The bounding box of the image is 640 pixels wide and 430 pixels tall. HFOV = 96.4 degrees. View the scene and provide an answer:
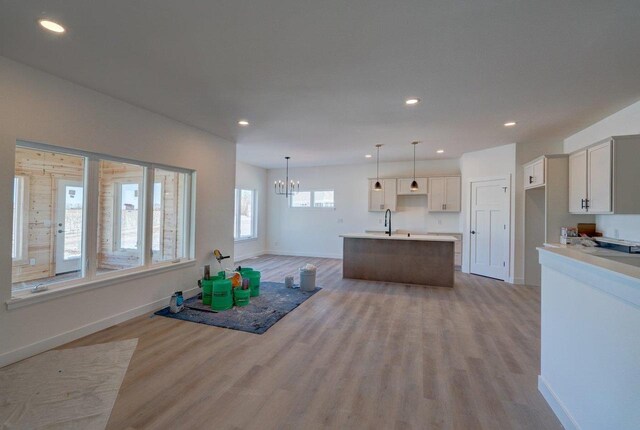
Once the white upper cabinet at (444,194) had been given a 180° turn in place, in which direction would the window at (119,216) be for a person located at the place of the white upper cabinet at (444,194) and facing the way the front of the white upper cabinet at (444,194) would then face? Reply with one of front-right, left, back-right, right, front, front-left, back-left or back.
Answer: back-left

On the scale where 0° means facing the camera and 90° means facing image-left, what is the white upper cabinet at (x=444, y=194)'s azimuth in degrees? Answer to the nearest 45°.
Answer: approximately 0°

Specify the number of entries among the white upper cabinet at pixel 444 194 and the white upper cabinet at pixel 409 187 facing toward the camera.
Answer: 2

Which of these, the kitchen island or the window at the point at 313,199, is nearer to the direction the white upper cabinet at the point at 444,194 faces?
the kitchen island

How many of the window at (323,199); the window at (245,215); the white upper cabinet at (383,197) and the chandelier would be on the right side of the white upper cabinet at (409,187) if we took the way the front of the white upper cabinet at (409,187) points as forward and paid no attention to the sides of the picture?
4

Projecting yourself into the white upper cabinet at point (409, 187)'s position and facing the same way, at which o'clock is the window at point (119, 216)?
The window is roughly at 1 o'clock from the white upper cabinet.

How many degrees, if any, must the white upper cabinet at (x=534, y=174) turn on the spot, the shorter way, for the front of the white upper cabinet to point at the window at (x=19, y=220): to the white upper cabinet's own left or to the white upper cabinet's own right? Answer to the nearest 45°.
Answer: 0° — it already faces it

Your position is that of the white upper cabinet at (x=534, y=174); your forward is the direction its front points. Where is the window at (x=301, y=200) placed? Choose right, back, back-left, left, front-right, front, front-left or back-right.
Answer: front-right

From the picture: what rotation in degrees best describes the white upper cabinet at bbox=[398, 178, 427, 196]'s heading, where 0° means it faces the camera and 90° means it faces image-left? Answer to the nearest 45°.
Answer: approximately 0°

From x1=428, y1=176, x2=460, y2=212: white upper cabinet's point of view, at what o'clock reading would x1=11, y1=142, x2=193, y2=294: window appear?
The window is roughly at 1 o'clock from the white upper cabinet.

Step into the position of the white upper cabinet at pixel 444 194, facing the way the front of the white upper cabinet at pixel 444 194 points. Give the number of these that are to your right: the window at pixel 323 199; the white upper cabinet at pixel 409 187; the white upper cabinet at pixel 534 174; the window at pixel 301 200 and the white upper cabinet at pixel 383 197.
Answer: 4

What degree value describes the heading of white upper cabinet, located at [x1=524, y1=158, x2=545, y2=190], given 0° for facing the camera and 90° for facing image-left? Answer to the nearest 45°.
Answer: approximately 45°
